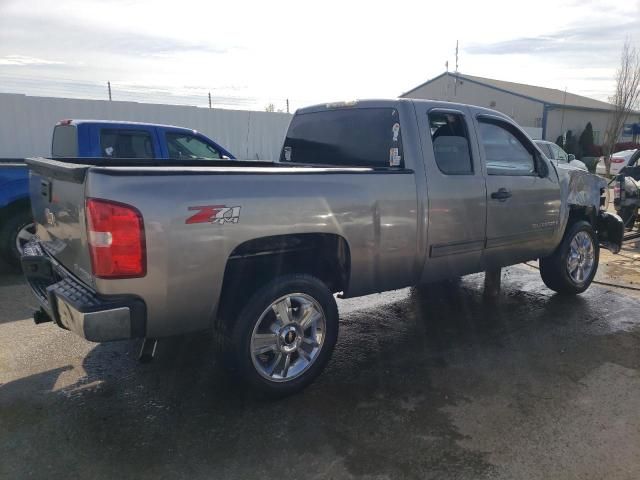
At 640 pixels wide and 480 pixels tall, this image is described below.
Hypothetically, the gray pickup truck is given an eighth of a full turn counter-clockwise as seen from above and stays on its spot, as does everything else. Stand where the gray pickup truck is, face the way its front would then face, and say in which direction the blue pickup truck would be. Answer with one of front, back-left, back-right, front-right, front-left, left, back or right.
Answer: front-left

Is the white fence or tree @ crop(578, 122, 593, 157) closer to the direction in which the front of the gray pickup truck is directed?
the tree

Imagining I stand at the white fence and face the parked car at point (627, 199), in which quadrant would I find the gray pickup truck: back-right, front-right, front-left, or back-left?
front-right

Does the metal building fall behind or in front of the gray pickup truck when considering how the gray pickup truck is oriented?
in front

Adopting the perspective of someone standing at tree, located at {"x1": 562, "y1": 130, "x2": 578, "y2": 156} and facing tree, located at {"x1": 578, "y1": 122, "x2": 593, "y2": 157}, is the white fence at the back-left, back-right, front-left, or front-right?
back-right

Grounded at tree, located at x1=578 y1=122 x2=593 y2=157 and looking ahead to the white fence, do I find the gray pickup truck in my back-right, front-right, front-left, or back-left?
front-left

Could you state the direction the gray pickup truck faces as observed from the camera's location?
facing away from the viewer and to the right of the viewer

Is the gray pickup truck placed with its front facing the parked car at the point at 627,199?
yes

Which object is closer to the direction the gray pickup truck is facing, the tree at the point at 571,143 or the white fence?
the tree

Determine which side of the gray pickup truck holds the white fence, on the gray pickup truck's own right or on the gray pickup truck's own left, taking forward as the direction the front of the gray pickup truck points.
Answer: on the gray pickup truck's own left

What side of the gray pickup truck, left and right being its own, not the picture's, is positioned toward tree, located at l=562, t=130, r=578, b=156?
front
